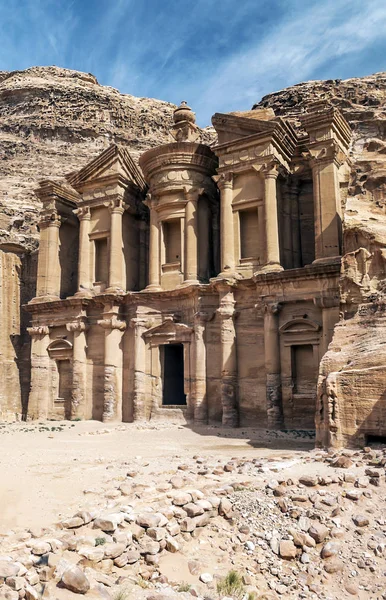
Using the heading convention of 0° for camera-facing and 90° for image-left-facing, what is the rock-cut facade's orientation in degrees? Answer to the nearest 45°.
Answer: approximately 45°

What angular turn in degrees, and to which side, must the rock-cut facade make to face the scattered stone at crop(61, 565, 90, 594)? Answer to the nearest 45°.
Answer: approximately 45° to its left
